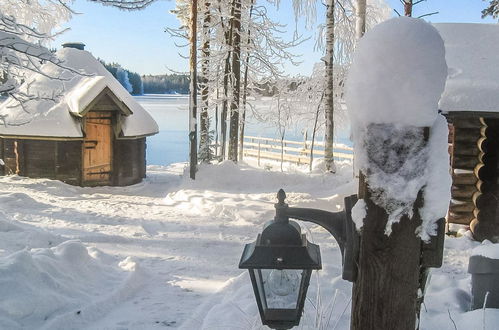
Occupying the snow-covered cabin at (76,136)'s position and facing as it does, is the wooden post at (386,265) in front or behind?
in front

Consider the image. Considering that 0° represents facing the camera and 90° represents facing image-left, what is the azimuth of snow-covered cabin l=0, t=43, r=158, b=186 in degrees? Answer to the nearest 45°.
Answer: approximately 315°
